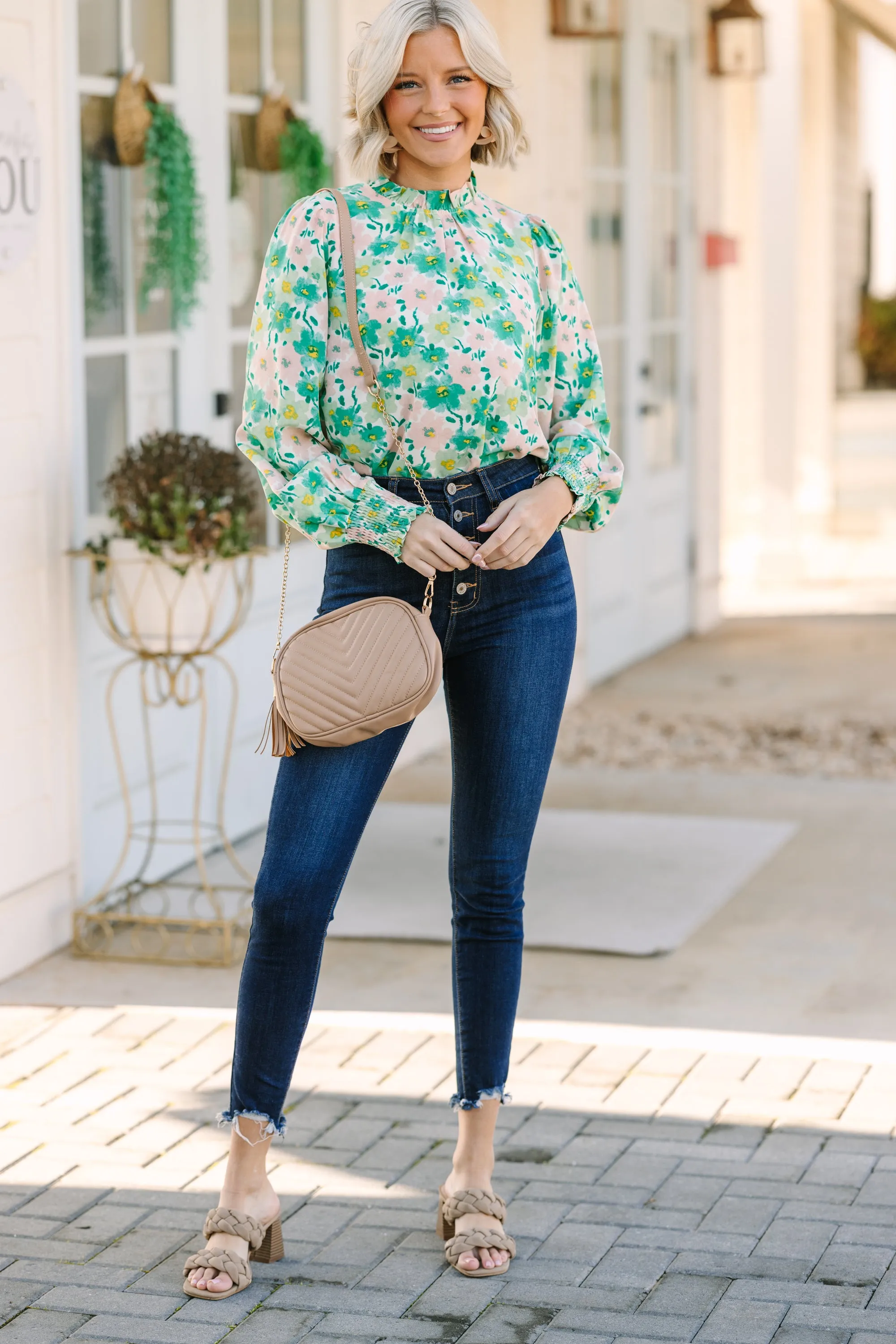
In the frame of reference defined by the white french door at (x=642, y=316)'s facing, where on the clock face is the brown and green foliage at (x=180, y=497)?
The brown and green foliage is roughly at 2 o'clock from the white french door.

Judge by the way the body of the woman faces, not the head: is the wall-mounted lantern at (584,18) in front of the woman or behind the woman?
behind

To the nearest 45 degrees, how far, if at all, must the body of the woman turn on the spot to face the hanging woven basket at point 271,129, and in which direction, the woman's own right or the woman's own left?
approximately 180°

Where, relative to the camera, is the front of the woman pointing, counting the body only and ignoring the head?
toward the camera

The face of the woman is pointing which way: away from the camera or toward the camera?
toward the camera

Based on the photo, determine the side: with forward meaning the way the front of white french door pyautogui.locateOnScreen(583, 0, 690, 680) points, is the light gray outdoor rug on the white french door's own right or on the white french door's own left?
on the white french door's own right

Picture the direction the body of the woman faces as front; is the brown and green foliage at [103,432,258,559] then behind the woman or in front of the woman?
behind

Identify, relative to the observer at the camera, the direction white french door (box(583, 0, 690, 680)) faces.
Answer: facing the viewer and to the right of the viewer

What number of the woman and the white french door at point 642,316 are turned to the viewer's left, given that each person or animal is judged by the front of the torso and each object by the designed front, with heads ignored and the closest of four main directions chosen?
0

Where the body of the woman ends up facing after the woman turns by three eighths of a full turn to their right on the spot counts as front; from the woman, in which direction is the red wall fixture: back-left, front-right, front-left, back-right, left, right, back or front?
front-right

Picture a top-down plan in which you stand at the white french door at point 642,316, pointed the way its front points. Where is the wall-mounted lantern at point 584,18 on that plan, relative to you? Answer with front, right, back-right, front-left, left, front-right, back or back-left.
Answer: front-right
